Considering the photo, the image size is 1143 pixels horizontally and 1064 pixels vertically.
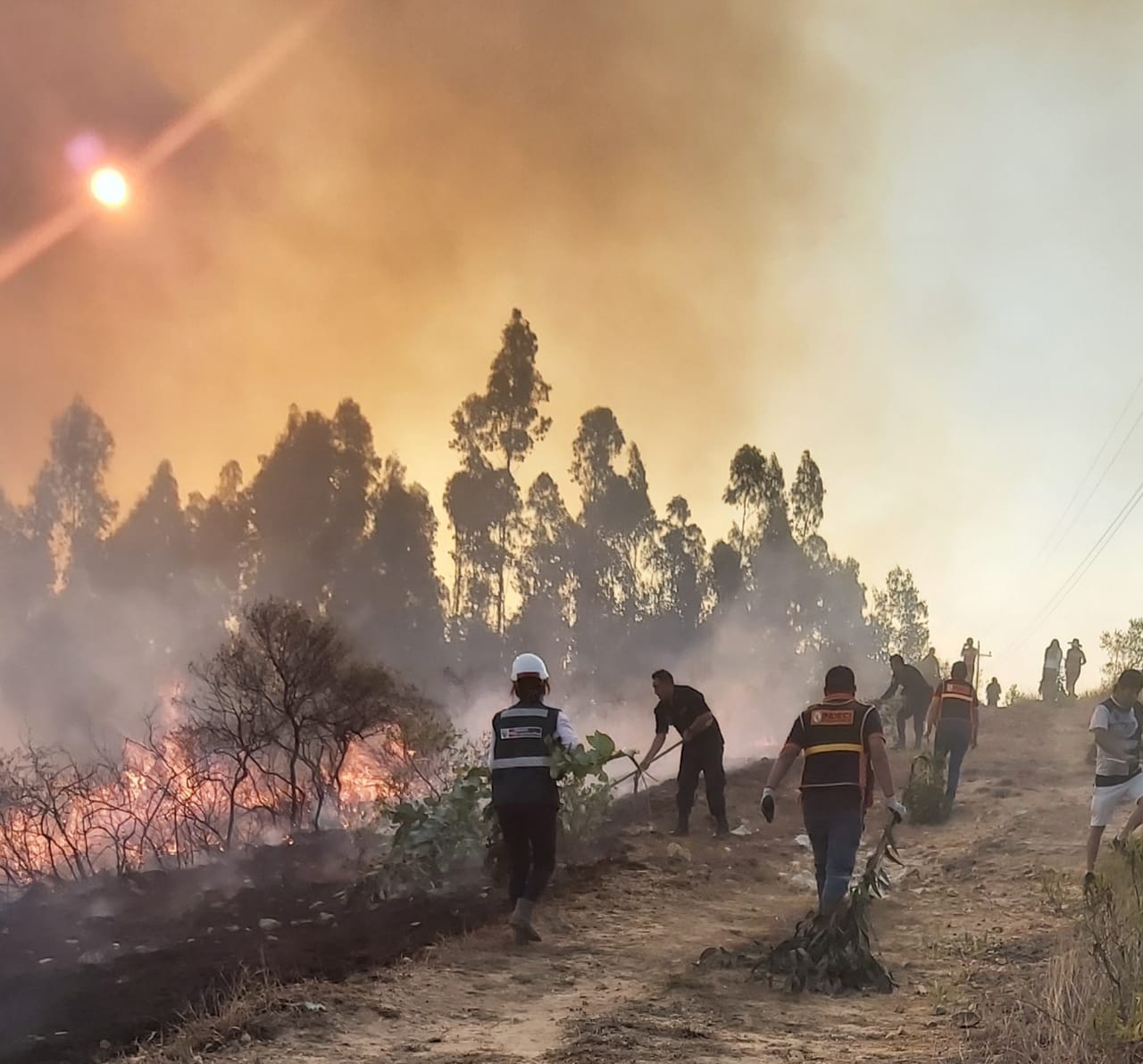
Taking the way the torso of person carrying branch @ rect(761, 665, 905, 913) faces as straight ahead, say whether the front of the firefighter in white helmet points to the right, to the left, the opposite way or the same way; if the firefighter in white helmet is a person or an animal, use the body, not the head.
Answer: the same way

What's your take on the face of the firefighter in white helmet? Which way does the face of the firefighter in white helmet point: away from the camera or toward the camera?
away from the camera

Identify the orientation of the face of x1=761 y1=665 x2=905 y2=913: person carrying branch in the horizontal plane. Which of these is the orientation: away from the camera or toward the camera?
away from the camera

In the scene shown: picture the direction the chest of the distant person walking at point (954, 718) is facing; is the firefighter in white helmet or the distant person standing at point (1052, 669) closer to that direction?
the distant person standing

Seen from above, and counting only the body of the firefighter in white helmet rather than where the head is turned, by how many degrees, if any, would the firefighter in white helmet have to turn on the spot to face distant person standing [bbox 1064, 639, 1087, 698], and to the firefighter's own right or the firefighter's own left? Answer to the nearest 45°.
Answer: approximately 45° to the firefighter's own right

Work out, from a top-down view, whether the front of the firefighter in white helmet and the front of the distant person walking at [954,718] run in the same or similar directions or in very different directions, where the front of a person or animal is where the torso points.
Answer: same or similar directions

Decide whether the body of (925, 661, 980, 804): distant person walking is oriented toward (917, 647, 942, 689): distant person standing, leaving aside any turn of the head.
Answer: yes

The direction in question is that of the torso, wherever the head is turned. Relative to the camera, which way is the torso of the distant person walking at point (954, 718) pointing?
away from the camera

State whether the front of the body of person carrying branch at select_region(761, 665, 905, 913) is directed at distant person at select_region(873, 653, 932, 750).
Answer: yes

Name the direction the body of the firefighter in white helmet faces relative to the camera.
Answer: away from the camera

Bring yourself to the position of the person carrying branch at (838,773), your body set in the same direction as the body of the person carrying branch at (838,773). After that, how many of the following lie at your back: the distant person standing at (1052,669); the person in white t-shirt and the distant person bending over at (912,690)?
0

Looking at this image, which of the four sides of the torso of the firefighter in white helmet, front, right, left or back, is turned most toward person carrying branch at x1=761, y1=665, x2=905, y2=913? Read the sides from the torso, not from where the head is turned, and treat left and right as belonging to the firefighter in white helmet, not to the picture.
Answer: right

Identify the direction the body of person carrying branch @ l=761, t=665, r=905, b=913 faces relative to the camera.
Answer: away from the camera

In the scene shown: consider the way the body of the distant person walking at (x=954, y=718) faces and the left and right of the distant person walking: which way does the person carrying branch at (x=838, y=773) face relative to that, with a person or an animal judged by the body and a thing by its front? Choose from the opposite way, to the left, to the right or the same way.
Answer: the same way

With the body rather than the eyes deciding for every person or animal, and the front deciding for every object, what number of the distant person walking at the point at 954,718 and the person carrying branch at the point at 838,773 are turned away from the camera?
2
